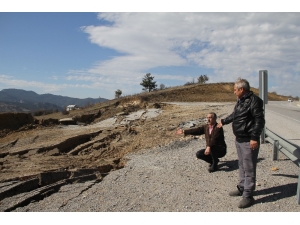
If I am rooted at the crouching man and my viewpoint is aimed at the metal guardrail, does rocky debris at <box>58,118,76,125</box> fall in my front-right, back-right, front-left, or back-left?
back-left

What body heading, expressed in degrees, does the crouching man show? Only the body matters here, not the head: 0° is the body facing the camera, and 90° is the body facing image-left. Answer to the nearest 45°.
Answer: approximately 45°

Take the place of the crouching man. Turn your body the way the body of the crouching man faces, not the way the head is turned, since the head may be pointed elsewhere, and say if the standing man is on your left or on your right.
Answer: on your left

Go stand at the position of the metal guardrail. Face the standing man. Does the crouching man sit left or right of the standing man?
right

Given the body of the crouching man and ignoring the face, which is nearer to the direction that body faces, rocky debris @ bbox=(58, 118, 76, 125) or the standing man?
the standing man

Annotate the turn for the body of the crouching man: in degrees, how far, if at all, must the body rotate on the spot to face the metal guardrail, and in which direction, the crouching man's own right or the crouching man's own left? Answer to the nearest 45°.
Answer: approximately 135° to the crouching man's own left

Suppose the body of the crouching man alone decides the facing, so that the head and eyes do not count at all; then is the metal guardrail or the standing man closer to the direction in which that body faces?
the standing man

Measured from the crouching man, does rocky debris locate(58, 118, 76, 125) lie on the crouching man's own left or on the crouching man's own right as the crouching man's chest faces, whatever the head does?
on the crouching man's own right
